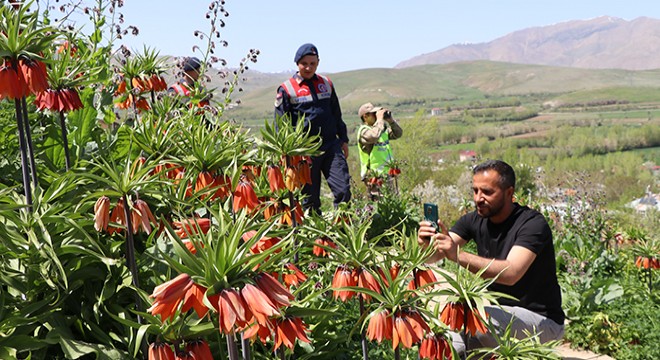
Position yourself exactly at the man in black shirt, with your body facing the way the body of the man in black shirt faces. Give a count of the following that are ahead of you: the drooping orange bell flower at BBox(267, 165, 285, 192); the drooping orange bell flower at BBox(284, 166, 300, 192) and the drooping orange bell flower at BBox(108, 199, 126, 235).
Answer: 3

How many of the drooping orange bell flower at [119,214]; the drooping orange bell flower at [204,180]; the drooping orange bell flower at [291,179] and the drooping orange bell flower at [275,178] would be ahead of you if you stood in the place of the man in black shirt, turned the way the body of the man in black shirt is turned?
4

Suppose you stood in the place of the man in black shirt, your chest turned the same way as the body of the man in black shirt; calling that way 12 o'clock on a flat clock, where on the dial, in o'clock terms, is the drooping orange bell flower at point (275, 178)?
The drooping orange bell flower is roughly at 12 o'clock from the man in black shirt.

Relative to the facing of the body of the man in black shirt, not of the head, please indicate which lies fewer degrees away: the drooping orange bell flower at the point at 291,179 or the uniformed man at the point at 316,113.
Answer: the drooping orange bell flower

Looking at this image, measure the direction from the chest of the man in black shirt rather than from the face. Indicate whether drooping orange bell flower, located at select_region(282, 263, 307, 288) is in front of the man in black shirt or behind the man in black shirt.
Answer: in front

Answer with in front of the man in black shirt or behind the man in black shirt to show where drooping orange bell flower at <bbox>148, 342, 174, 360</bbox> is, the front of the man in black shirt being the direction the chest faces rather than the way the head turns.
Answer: in front

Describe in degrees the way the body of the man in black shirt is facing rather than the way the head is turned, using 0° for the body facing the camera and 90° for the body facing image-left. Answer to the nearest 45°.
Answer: approximately 45°

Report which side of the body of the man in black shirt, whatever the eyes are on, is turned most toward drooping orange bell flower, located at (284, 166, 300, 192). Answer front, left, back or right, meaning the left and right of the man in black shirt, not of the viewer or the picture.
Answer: front

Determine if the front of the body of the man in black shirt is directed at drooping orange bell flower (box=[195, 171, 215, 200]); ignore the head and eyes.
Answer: yes

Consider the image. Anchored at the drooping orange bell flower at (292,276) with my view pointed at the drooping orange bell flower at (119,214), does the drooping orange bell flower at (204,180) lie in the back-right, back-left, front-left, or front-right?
front-right

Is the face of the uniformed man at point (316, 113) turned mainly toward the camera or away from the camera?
toward the camera
